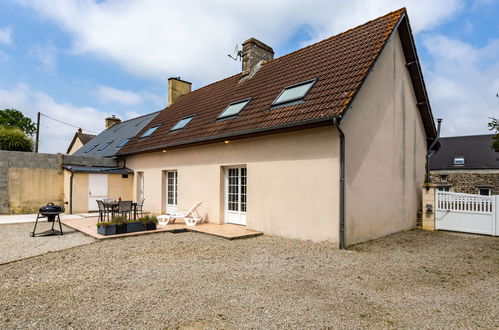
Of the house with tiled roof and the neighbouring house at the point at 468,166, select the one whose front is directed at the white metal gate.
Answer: the neighbouring house

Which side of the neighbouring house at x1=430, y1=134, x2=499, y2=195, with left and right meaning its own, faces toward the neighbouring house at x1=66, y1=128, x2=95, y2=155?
right

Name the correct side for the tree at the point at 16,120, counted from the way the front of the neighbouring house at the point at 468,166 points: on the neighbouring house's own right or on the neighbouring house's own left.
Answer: on the neighbouring house's own right

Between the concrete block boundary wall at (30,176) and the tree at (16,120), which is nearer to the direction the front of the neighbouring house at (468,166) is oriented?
the concrete block boundary wall

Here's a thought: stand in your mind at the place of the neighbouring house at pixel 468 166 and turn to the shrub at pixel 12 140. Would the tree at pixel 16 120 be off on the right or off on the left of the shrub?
right

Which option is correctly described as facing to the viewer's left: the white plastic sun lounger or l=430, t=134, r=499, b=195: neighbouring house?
the white plastic sun lounger

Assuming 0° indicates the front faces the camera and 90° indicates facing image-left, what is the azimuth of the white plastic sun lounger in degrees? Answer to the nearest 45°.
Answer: approximately 90°

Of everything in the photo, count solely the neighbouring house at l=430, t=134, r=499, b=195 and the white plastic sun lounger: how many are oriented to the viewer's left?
1
